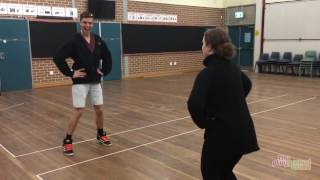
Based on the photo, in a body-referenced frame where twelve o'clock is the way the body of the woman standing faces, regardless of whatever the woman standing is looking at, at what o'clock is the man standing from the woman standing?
The man standing is roughly at 12 o'clock from the woman standing.

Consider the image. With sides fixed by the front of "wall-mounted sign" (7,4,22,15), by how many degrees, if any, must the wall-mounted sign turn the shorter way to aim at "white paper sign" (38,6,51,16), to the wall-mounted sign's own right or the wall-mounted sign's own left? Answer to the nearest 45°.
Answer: approximately 90° to the wall-mounted sign's own left

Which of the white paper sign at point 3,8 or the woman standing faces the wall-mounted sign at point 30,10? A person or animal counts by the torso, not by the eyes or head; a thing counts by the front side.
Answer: the woman standing

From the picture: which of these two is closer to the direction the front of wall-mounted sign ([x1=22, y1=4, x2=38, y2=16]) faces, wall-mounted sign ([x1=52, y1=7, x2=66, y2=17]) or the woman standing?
the woman standing

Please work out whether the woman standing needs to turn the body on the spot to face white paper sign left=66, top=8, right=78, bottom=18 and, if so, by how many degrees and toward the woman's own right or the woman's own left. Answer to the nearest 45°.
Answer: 0° — they already face it

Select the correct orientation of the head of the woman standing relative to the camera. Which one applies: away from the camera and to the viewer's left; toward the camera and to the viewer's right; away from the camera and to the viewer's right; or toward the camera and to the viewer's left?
away from the camera and to the viewer's left
